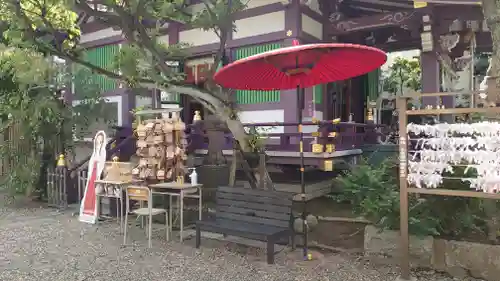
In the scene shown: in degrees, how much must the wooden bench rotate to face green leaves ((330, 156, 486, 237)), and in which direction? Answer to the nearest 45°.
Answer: approximately 135° to its left

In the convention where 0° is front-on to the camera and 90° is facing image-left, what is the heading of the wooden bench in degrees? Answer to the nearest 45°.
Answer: approximately 45°

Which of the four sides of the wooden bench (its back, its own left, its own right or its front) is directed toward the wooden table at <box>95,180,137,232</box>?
right

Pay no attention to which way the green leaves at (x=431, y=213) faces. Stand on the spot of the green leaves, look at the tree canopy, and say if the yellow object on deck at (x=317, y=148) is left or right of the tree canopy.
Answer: right

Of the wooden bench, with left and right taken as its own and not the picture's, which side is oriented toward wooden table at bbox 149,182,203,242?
right

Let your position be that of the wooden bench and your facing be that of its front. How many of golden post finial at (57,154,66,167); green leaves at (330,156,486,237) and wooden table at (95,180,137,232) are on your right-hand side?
2

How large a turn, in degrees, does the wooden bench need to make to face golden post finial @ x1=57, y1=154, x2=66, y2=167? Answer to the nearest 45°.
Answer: approximately 90° to its right

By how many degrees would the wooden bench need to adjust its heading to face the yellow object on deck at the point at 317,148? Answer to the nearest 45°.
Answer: approximately 180°

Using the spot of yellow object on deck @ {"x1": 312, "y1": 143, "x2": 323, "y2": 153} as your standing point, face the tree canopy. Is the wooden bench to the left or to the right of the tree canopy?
left

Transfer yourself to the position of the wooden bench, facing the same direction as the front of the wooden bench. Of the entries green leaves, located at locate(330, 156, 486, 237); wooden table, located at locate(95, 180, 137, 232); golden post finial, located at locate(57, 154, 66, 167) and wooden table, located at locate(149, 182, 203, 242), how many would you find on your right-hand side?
3
